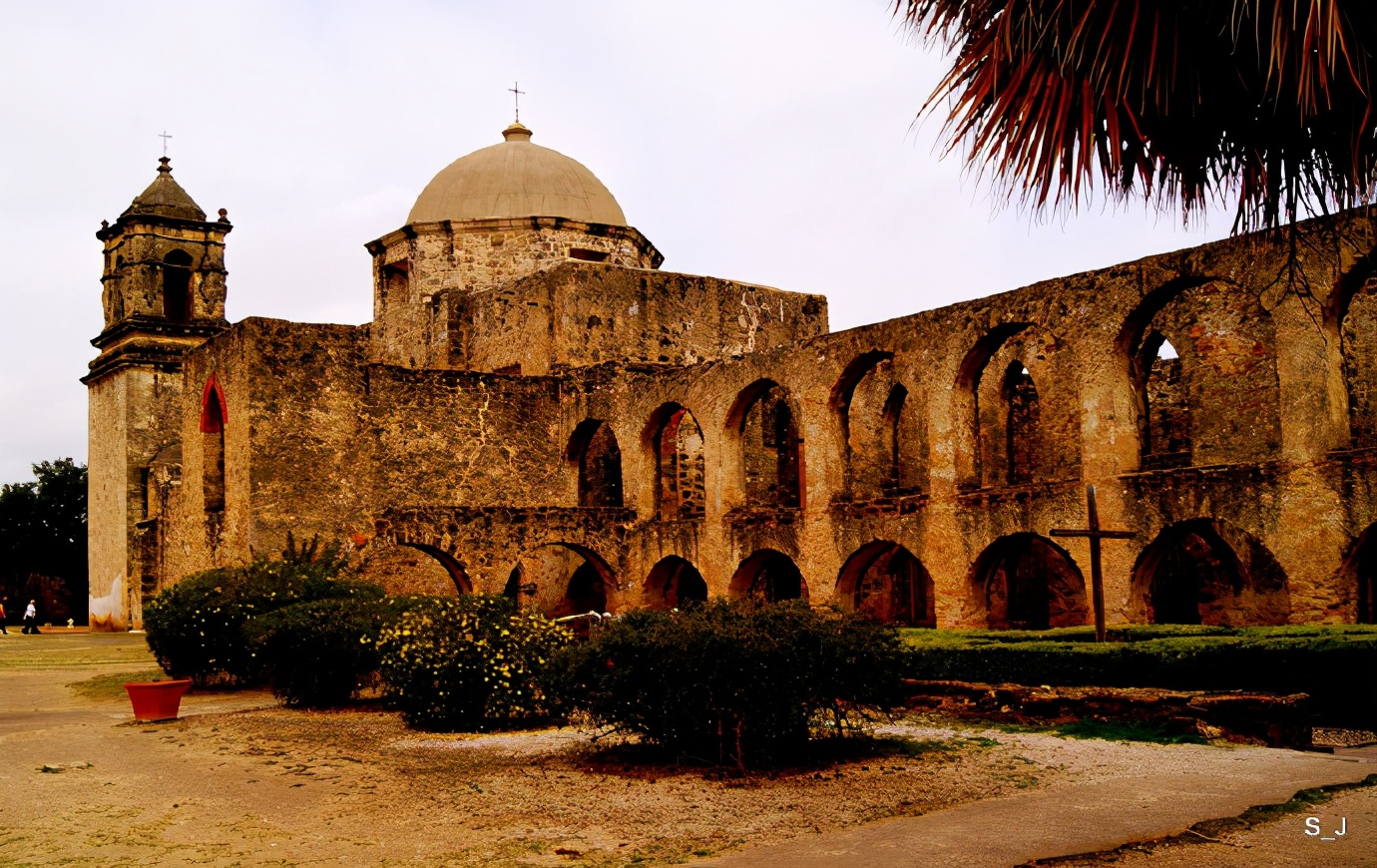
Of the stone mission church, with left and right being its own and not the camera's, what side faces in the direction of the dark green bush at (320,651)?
left

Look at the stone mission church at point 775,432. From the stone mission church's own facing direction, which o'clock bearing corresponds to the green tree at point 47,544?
The green tree is roughly at 12 o'clock from the stone mission church.

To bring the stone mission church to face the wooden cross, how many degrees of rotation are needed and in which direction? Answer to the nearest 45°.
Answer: approximately 135° to its left

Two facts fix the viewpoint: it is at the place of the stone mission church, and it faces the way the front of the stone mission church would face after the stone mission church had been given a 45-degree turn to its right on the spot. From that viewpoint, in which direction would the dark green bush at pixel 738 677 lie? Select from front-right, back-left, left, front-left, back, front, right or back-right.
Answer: back

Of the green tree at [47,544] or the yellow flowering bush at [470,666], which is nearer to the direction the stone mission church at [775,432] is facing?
the green tree

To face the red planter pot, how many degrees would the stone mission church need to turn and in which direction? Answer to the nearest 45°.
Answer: approximately 90° to its left

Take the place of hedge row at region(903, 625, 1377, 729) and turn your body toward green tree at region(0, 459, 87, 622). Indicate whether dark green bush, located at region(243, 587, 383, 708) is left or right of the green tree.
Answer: left

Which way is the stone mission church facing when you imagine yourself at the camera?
facing away from the viewer and to the left of the viewer

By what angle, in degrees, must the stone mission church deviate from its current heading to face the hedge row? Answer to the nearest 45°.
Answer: approximately 135° to its left
